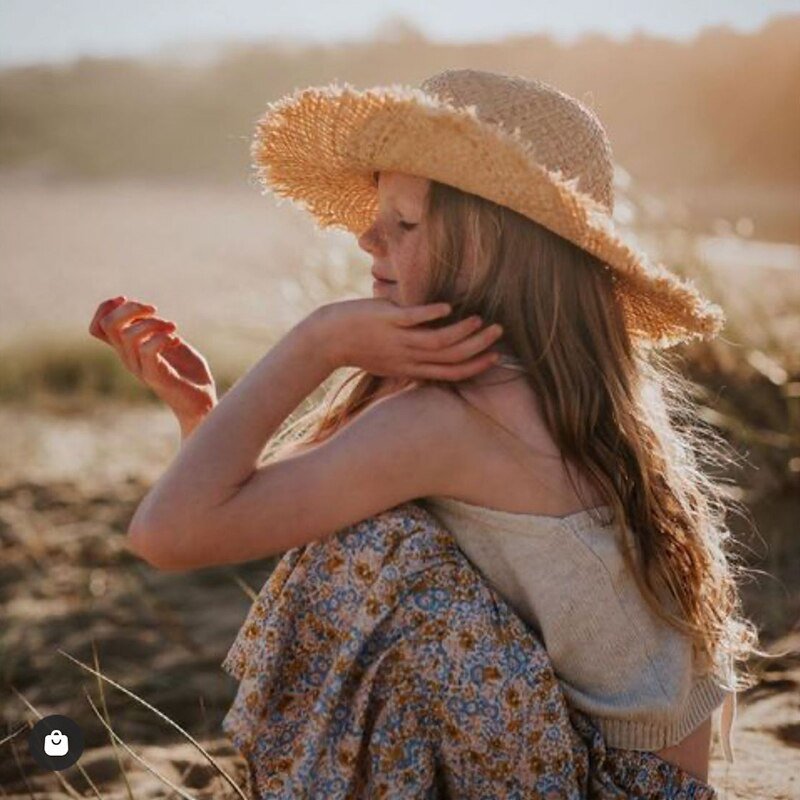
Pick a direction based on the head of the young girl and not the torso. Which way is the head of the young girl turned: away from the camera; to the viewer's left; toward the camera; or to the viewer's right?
to the viewer's left

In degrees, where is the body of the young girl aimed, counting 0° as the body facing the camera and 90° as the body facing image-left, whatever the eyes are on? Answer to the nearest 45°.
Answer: approximately 90°
